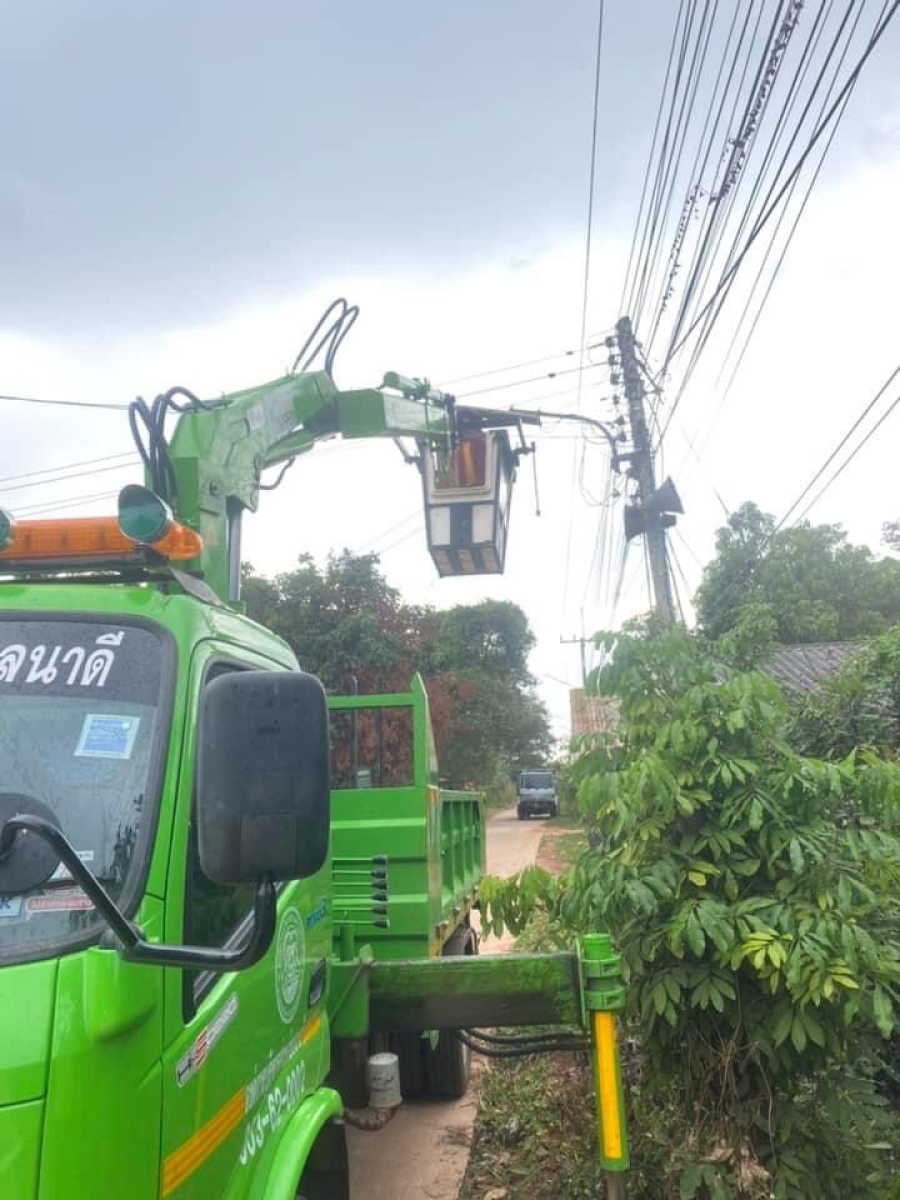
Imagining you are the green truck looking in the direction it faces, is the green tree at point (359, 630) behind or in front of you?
behind

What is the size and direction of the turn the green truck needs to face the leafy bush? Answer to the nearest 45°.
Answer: approximately 90° to its left

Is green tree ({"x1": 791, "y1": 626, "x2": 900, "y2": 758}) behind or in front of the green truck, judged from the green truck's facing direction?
behind

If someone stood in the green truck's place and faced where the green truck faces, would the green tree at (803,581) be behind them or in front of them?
behind

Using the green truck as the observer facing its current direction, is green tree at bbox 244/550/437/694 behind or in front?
behind

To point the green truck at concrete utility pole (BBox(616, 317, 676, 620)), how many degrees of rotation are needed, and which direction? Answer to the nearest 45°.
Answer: approximately 180°

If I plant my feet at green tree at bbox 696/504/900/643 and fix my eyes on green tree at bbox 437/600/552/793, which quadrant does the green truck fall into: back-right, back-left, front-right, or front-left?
back-left

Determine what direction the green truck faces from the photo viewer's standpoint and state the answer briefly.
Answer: facing the viewer and to the left of the viewer

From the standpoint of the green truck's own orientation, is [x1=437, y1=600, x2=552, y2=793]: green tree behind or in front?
behind
